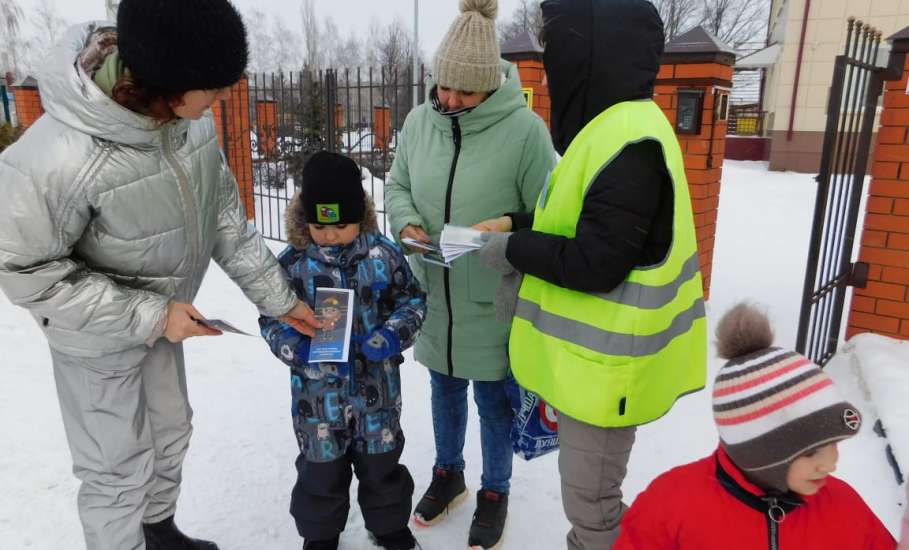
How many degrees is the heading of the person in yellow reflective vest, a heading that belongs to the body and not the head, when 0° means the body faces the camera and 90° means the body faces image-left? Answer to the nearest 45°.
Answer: approximately 90°

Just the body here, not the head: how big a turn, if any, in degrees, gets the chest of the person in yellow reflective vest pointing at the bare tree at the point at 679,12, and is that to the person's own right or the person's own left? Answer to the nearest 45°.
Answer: approximately 90° to the person's own right

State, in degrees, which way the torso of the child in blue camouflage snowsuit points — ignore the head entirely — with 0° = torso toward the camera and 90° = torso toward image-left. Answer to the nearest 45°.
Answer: approximately 0°

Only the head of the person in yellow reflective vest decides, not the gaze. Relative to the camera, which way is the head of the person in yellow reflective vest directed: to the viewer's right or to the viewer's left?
to the viewer's left

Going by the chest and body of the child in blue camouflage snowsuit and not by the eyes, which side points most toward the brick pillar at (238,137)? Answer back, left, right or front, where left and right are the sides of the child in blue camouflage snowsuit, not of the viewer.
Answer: back

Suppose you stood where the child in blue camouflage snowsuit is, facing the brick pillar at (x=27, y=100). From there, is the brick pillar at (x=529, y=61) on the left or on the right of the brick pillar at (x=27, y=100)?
right

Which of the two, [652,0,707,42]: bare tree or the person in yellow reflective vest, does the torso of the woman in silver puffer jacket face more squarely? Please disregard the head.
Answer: the person in yellow reflective vest

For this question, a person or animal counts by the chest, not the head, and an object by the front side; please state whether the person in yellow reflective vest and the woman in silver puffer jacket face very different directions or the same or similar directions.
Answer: very different directions

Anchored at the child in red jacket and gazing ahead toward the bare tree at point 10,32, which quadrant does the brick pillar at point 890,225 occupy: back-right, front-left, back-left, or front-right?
front-right

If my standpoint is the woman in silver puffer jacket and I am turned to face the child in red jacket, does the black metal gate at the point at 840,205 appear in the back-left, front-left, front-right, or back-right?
front-left

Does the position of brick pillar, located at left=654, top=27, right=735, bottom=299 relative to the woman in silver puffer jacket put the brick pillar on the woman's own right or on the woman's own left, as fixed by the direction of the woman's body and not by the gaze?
on the woman's own left

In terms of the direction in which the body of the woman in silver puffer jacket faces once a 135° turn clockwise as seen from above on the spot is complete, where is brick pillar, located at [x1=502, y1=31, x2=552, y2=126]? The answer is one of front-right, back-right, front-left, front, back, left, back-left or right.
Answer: back-right

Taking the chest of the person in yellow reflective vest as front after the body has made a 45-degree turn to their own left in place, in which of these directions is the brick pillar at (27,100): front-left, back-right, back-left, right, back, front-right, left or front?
right

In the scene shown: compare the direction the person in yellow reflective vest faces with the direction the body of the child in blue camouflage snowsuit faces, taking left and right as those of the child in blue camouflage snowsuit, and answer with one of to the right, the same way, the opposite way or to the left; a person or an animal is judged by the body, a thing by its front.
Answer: to the right

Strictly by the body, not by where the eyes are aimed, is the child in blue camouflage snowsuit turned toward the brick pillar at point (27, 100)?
no
